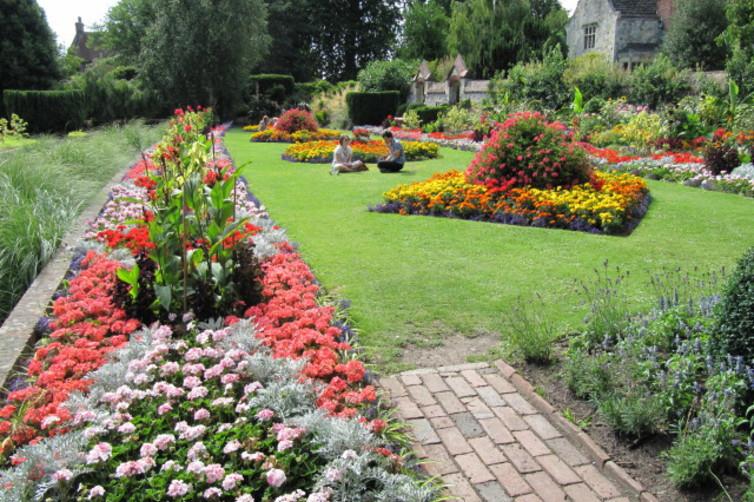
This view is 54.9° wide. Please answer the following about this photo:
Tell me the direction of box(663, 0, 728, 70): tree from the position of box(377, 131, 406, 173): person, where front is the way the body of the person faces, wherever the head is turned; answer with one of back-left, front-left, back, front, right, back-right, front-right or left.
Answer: back-right

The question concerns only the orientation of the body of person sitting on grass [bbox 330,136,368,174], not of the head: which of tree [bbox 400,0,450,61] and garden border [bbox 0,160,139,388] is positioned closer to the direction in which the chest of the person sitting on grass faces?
the garden border

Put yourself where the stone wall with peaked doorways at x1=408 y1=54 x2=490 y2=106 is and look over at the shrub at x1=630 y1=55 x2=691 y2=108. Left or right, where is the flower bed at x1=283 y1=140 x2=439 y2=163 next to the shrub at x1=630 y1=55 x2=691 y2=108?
right

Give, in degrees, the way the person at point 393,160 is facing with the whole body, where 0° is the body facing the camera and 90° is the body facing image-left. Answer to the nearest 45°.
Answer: approximately 90°

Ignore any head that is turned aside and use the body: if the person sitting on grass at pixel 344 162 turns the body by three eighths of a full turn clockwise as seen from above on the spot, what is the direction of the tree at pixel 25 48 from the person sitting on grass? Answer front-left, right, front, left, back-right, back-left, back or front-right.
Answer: front-right

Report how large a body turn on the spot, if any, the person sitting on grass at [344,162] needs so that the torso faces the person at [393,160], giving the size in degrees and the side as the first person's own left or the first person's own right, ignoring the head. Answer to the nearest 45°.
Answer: approximately 45° to the first person's own left

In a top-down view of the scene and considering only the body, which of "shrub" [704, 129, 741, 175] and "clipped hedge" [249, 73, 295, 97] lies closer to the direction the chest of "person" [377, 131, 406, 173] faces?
the clipped hedge
